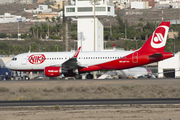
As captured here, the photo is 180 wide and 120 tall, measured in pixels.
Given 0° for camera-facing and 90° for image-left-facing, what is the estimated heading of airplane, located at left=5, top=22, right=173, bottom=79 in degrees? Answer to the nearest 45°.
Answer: approximately 90°
